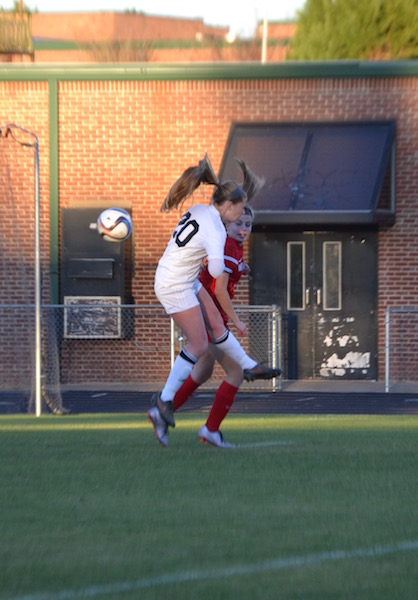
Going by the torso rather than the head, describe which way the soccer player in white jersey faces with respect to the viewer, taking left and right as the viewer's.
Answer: facing away from the viewer and to the right of the viewer

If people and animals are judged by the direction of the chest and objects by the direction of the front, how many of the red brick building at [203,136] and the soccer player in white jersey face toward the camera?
1

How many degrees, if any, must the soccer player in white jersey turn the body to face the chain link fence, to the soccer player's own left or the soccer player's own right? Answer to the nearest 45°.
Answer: approximately 45° to the soccer player's own left
